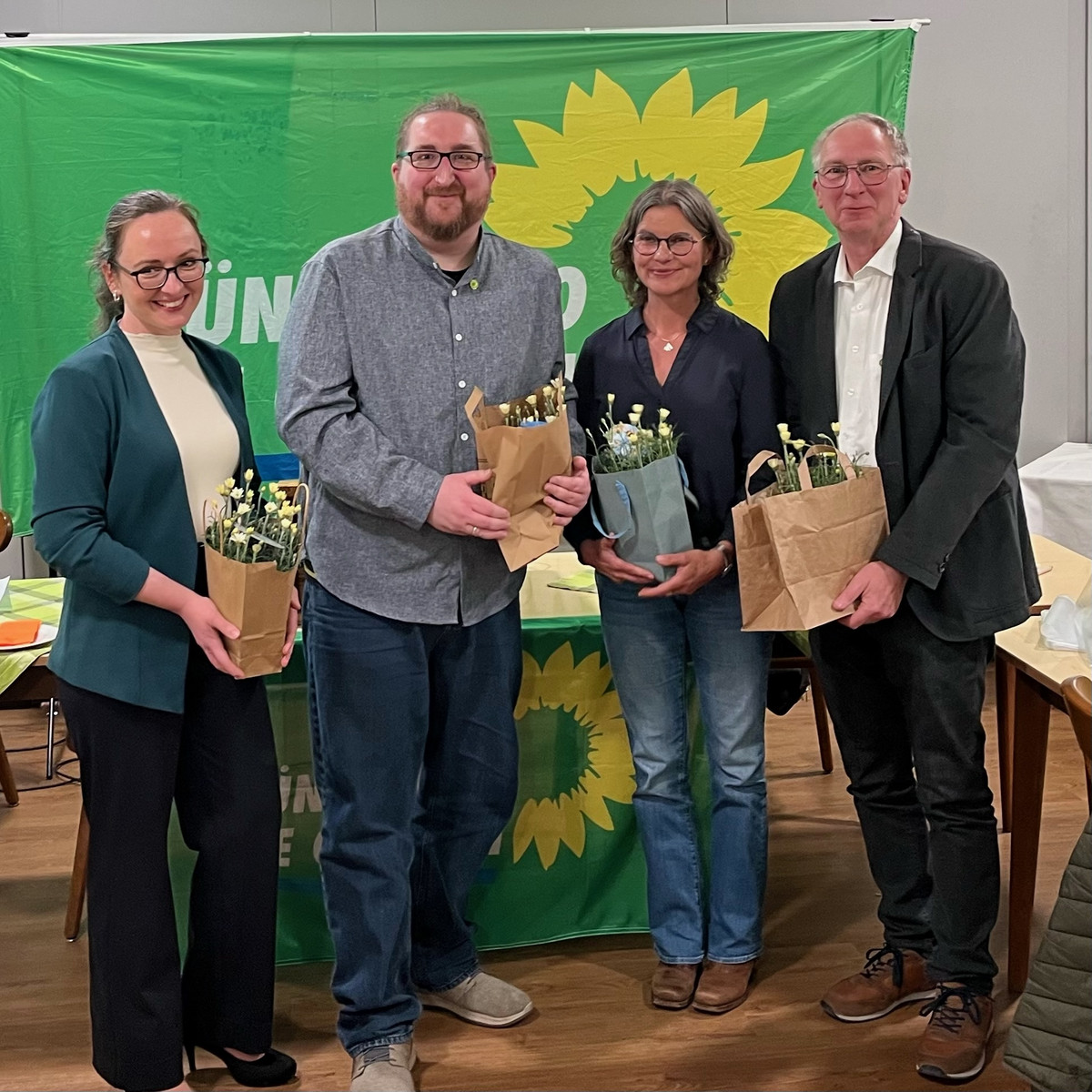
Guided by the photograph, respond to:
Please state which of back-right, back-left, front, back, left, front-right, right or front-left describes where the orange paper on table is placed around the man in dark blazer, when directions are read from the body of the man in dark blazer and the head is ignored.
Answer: front-right

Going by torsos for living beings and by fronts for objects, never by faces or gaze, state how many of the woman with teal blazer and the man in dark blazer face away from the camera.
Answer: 0

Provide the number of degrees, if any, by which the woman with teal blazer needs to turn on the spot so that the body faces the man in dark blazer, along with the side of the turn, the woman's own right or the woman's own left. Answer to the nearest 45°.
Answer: approximately 45° to the woman's own left

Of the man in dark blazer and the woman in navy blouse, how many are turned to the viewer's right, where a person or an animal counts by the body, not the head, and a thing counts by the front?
0

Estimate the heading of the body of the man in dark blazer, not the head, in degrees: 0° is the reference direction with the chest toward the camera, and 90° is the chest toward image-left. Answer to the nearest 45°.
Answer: approximately 45°

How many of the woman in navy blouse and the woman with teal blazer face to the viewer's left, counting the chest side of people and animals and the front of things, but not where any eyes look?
0

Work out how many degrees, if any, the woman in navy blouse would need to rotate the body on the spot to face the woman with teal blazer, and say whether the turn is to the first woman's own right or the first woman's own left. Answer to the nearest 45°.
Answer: approximately 45° to the first woman's own right

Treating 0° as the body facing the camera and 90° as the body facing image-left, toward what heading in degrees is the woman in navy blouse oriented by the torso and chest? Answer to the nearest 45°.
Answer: approximately 0°

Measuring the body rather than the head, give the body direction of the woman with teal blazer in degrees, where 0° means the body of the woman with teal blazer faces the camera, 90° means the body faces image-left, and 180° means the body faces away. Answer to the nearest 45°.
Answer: approximately 315°
